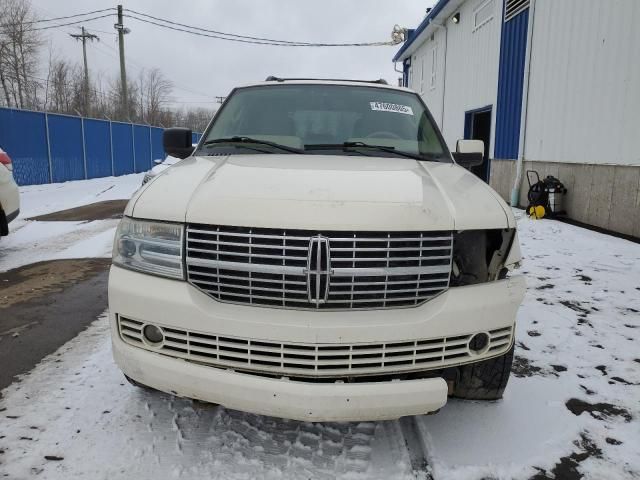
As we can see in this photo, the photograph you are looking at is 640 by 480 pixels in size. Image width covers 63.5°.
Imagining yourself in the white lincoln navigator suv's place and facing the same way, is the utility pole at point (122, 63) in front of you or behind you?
behind

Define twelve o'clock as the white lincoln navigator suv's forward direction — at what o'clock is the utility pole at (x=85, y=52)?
The utility pole is roughly at 5 o'clock from the white lincoln navigator suv.

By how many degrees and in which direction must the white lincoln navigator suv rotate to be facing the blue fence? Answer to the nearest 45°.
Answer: approximately 135° to its right

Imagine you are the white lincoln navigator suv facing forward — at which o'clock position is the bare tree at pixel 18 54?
The bare tree is roughly at 5 o'clock from the white lincoln navigator suv.

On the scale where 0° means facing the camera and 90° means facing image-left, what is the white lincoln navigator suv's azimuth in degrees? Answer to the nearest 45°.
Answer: approximately 0°
